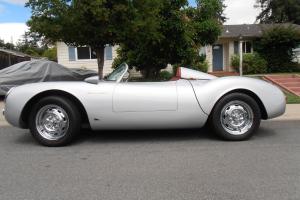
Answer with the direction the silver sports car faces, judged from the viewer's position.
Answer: facing to the left of the viewer

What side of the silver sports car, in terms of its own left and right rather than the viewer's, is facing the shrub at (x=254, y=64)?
right

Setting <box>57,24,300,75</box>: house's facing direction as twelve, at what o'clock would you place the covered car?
The covered car is roughly at 1 o'clock from the house.

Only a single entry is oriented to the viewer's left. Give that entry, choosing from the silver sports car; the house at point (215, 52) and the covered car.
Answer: the silver sports car

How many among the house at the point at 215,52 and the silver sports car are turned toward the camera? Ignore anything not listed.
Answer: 1

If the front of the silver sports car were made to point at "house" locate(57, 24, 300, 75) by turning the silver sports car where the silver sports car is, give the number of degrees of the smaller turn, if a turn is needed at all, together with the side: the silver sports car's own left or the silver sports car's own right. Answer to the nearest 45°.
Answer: approximately 90° to the silver sports car's own right

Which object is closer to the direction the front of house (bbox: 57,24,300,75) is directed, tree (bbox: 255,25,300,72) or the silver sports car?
the silver sports car

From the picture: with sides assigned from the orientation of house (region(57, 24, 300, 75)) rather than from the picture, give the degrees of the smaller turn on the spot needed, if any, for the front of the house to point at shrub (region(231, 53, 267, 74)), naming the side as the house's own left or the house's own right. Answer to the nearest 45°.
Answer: approximately 45° to the house's own left
